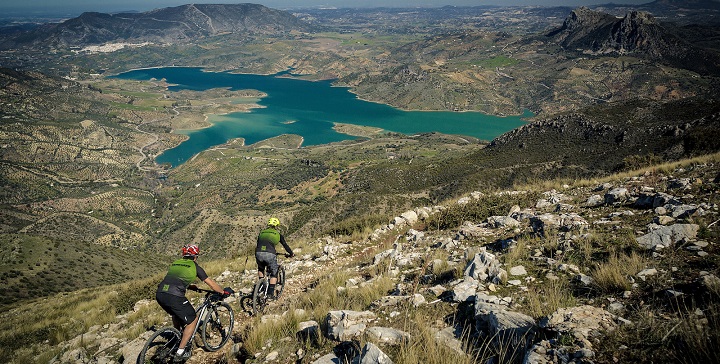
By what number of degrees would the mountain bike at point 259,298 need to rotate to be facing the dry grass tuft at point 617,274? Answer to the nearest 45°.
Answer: approximately 90° to its right

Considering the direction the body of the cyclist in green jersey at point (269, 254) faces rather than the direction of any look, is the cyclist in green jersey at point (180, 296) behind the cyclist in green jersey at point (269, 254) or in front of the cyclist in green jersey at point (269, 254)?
behind

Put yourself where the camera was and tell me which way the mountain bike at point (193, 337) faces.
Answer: facing away from the viewer and to the right of the viewer

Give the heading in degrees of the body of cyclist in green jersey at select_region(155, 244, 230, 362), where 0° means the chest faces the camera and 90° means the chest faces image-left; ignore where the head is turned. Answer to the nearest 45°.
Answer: approximately 225°

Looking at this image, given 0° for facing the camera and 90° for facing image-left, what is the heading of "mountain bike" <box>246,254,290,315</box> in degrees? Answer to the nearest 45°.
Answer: approximately 225°
